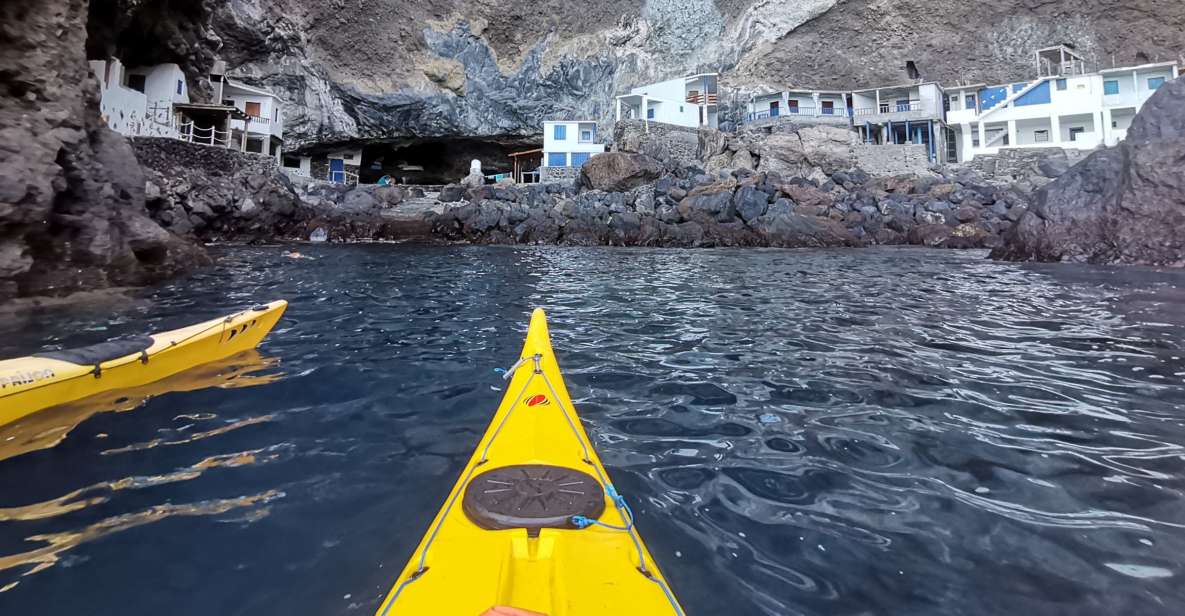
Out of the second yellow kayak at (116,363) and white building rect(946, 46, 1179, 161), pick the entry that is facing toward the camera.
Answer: the white building

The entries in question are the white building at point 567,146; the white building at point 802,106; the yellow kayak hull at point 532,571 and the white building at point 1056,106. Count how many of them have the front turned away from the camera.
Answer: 1

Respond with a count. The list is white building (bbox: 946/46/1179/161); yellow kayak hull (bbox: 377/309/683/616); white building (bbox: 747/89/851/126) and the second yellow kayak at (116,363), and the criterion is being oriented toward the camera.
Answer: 2

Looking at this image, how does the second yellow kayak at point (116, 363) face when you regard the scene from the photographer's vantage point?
facing away from the viewer and to the right of the viewer

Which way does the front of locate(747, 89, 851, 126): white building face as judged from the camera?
facing the viewer

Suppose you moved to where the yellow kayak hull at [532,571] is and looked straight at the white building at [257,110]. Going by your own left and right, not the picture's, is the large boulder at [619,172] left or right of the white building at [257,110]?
right

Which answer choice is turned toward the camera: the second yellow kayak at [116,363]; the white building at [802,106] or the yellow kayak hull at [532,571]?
the white building

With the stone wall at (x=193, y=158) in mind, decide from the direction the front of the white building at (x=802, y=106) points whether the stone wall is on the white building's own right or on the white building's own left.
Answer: on the white building's own right

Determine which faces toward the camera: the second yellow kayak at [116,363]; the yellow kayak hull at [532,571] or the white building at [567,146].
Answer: the white building

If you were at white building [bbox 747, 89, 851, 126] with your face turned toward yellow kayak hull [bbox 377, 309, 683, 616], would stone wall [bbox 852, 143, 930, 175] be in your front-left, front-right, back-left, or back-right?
front-left

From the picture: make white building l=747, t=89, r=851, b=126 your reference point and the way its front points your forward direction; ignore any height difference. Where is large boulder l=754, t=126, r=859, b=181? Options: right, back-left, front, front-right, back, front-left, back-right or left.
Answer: front

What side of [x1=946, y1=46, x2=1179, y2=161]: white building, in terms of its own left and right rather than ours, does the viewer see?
front

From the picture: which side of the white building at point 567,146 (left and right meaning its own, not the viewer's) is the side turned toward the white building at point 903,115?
left

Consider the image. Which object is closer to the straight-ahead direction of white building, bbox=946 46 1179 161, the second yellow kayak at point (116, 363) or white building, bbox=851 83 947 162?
the second yellow kayak

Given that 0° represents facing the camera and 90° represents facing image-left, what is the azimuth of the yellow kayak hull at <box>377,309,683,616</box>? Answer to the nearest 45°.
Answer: approximately 180°

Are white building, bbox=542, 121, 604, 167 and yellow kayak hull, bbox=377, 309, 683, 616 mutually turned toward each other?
yes
